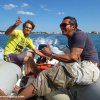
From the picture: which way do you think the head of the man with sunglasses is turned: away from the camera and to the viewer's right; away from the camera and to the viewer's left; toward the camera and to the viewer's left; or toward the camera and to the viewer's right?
toward the camera and to the viewer's left

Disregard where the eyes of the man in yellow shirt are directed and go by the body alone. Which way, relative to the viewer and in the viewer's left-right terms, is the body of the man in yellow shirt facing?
facing the viewer and to the right of the viewer

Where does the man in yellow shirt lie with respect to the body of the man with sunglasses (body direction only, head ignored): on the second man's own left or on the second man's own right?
on the second man's own right

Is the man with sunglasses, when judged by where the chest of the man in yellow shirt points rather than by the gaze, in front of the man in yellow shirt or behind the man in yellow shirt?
in front
